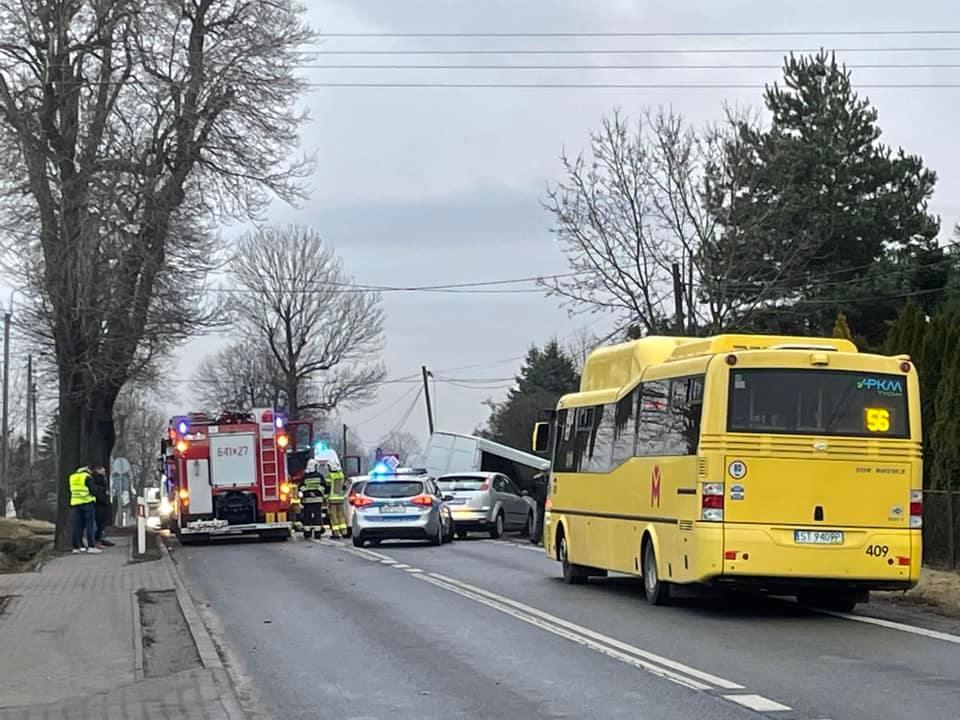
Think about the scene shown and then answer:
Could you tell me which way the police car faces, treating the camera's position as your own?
facing away from the viewer

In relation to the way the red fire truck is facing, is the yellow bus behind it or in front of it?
behind

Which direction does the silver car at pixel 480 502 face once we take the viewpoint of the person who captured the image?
facing away from the viewer and to the right of the viewer

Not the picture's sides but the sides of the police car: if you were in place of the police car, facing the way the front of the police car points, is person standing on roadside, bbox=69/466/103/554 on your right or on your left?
on your left

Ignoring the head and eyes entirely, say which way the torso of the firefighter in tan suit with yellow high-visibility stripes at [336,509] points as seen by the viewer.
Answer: away from the camera

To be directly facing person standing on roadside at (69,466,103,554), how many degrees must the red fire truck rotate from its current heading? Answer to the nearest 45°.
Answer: approximately 135° to its left

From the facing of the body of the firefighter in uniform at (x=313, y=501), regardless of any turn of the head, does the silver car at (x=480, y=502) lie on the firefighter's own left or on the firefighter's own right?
on the firefighter's own right

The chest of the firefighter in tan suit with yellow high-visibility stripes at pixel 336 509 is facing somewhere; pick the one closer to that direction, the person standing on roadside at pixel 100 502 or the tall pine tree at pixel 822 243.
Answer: the tall pine tree

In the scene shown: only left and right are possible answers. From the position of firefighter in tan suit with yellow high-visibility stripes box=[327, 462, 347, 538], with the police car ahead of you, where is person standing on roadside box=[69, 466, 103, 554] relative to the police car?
right

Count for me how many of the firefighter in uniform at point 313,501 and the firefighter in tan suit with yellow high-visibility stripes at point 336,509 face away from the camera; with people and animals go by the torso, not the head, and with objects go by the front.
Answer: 2
